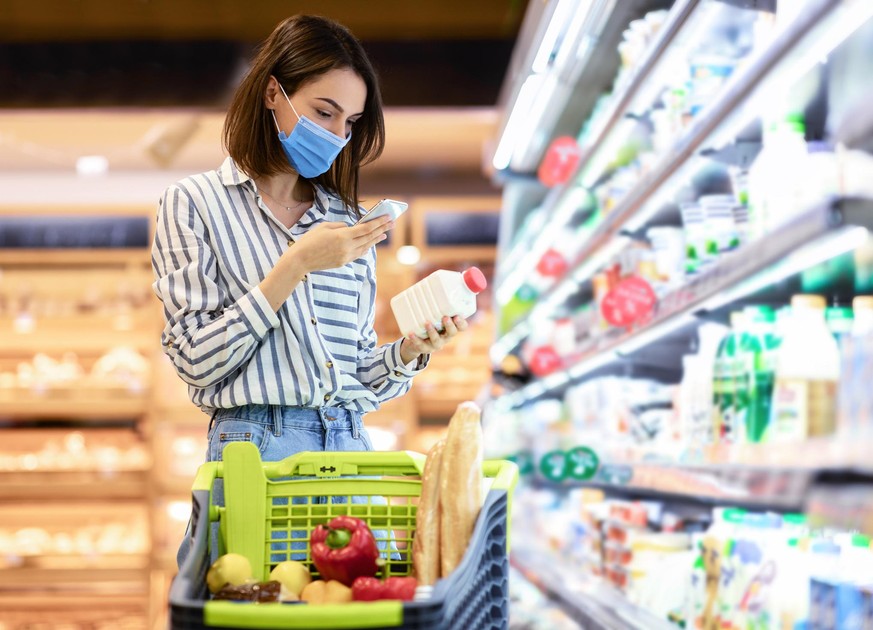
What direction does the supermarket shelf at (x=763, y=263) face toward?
to the viewer's left

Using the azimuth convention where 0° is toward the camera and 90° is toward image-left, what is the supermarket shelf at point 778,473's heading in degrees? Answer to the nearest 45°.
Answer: approximately 45°

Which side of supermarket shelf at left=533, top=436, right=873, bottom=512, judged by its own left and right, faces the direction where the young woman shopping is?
front

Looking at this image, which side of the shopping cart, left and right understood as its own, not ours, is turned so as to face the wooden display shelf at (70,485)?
back

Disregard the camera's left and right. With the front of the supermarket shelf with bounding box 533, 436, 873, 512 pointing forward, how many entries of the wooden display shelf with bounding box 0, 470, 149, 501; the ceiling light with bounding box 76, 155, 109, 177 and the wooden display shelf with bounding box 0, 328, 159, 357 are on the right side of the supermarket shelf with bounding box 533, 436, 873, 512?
3

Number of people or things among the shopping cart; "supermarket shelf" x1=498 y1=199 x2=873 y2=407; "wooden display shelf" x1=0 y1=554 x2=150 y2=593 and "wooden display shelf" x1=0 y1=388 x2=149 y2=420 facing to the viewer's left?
1

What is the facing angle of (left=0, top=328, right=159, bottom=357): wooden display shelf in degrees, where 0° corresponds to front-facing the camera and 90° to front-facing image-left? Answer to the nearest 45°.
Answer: approximately 0°

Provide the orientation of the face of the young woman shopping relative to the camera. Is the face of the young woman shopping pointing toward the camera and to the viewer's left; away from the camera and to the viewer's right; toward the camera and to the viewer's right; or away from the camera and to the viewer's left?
toward the camera and to the viewer's right

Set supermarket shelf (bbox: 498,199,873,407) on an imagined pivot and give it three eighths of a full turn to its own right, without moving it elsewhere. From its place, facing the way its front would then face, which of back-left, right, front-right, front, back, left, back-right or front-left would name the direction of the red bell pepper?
back
